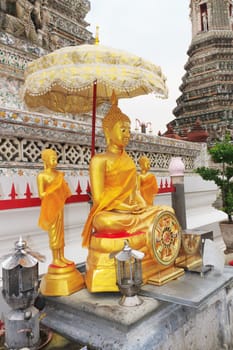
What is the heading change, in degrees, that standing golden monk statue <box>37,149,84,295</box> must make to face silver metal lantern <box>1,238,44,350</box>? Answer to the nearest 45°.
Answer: approximately 45° to its right

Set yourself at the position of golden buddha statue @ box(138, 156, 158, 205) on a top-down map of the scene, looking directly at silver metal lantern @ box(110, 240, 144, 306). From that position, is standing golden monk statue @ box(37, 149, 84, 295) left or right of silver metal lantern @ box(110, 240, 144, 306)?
right

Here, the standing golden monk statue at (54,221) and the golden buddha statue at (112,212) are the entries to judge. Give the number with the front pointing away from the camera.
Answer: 0

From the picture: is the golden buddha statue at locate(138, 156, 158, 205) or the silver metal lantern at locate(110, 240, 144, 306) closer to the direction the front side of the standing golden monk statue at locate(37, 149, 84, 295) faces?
the silver metal lantern

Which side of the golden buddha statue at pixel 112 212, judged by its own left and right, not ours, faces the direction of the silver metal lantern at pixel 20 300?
right

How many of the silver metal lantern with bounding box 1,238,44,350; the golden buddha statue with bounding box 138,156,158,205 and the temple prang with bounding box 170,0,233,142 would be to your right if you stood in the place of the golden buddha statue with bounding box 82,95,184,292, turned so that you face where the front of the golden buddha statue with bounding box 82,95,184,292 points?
1

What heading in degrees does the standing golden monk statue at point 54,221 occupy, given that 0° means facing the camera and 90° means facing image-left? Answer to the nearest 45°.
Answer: approximately 315°

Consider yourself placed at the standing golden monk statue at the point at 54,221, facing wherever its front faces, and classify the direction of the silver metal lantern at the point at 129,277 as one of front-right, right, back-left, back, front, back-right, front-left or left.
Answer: front

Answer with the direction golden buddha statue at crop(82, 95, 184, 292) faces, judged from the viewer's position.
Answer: facing the viewer and to the right of the viewer
